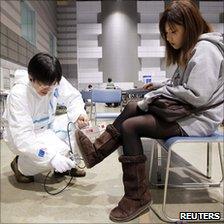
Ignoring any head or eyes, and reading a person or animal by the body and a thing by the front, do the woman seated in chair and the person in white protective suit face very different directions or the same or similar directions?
very different directions

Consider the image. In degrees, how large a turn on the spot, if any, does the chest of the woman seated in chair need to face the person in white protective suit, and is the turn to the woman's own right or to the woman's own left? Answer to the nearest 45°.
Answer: approximately 45° to the woman's own right

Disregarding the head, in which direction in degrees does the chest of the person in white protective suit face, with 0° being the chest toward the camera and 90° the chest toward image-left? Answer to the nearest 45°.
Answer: approximately 315°

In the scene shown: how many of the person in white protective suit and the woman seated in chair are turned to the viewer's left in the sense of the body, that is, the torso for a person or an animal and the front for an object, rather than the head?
1

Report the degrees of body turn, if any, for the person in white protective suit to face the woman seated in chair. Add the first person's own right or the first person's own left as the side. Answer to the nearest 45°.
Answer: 0° — they already face them

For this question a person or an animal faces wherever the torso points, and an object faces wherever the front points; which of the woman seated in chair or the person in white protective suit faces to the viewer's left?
the woman seated in chair

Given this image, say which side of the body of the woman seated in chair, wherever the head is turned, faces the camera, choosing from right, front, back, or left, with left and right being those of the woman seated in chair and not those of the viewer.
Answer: left
